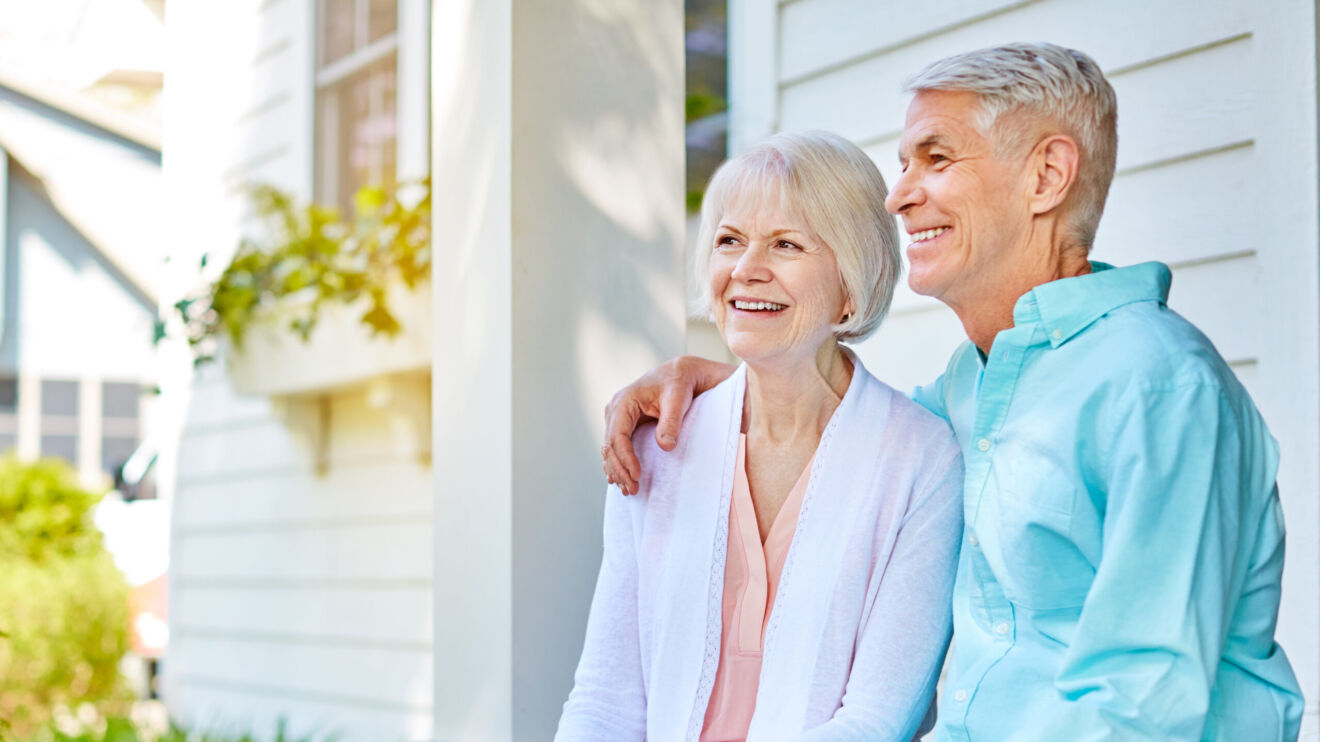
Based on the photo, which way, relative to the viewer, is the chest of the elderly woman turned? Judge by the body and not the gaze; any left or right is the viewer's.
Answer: facing the viewer and to the left of the viewer

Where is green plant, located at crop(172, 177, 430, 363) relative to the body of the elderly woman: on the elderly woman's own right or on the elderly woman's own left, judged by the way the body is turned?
on the elderly woman's own right

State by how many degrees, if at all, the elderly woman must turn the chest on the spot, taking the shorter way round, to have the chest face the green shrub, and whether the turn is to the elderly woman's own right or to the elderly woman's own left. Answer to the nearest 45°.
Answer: approximately 90° to the elderly woman's own right

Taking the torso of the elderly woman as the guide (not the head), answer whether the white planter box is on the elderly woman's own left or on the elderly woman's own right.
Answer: on the elderly woman's own right

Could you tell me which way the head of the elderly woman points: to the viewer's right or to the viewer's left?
to the viewer's left

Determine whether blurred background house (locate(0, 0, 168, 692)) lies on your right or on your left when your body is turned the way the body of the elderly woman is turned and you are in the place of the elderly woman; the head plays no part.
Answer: on your right

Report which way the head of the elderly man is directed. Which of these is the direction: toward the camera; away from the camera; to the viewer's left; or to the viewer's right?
to the viewer's left
